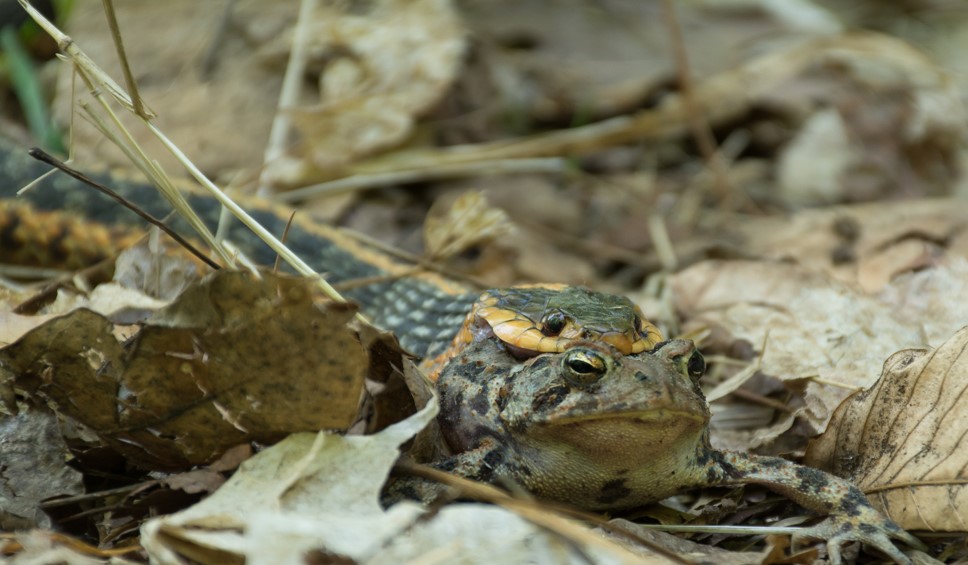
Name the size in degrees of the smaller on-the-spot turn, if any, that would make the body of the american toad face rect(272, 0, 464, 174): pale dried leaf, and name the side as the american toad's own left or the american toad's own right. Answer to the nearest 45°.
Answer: approximately 135° to the american toad's own left

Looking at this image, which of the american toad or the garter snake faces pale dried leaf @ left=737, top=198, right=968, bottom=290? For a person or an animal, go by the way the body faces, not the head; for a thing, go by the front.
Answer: the garter snake

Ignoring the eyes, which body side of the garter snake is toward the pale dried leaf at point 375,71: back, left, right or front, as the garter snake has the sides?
left

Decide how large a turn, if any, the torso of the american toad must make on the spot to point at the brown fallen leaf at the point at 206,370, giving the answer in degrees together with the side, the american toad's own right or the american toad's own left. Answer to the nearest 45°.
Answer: approximately 135° to the american toad's own right

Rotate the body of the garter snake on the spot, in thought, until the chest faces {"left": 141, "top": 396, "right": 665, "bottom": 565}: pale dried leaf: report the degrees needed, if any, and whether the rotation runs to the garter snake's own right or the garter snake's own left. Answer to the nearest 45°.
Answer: approximately 90° to the garter snake's own right

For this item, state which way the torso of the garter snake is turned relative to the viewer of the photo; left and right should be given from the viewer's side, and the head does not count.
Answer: facing to the right of the viewer

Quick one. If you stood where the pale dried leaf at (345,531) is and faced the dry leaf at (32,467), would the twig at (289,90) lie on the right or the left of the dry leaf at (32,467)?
right

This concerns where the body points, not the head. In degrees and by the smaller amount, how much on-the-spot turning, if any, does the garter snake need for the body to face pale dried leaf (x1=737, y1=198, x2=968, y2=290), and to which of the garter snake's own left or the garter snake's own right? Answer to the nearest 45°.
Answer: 0° — it already faces it

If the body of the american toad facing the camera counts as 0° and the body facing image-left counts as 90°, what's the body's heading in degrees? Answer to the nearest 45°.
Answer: approximately 315°

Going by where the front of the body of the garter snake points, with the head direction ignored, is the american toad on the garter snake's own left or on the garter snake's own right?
on the garter snake's own right
